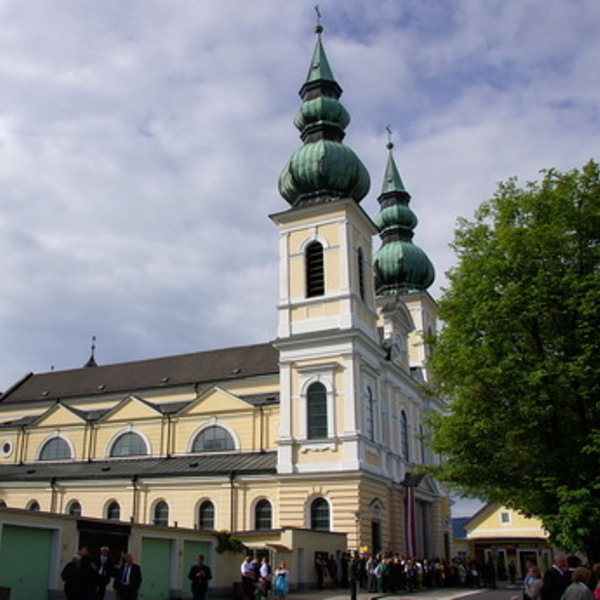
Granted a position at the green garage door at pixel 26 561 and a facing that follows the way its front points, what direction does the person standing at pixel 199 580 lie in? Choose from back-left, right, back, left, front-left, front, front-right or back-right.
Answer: left

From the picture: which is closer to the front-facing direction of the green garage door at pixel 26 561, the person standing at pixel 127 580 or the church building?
the person standing

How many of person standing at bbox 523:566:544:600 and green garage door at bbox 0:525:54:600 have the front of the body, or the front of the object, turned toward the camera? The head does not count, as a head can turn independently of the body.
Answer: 1

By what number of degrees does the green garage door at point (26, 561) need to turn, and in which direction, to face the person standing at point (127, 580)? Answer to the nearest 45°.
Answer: approximately 45° to its left

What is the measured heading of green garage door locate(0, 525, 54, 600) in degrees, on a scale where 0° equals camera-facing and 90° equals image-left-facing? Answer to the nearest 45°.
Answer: approximately 0°
